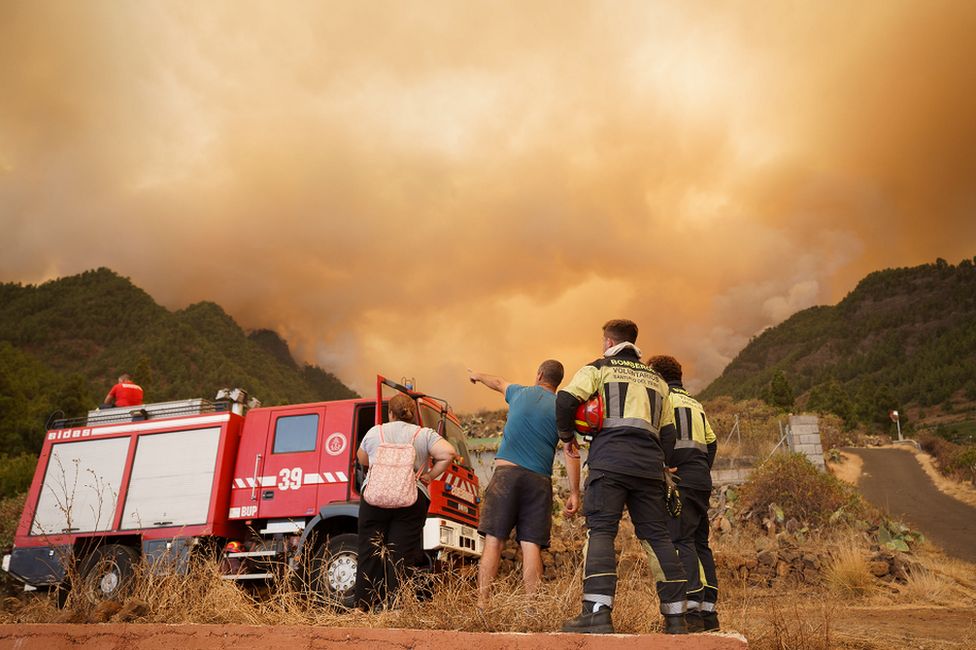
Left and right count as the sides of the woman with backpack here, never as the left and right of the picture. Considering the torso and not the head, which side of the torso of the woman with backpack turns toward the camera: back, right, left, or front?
back

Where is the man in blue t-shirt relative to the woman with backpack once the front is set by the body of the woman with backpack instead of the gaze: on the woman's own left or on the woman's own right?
on the woman's own right

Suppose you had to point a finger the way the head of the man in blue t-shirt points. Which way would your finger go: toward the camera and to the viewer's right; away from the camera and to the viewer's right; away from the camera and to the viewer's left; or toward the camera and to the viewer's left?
away from the camera and to the viewer's left

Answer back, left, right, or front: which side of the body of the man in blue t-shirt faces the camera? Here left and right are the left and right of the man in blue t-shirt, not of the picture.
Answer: back

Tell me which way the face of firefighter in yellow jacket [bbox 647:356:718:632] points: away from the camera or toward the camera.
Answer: away from the camera

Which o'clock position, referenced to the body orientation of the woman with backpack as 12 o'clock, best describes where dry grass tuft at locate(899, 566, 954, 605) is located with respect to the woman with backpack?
The dry grass tuft is roughly at 2 o'clock from the woman with backpack.

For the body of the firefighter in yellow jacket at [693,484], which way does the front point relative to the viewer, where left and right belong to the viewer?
facing away from the viewer

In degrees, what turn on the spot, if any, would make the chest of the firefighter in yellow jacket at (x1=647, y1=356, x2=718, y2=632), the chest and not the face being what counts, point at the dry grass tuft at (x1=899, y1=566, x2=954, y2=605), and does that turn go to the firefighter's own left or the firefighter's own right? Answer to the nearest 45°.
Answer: approximately 45° to the firefighter's own right
